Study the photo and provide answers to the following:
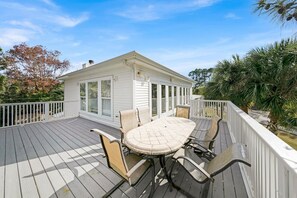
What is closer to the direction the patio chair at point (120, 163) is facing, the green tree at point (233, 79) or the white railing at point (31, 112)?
the green tree

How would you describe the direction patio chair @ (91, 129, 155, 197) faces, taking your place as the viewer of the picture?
facing away from the viewer and to the right of the viewer

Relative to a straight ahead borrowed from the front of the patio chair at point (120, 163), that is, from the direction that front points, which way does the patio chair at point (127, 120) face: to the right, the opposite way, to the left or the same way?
to the right

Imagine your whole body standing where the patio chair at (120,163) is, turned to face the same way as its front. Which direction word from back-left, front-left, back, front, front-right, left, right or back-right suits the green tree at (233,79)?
front

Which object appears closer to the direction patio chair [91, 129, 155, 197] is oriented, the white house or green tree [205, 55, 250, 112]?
the green tree

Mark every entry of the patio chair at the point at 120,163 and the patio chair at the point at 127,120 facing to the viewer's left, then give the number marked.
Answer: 0

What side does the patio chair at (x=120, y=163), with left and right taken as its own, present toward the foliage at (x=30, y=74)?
left

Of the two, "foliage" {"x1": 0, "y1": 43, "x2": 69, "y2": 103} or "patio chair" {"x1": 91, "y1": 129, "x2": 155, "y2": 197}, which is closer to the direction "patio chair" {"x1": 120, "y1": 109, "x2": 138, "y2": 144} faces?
the patio chair

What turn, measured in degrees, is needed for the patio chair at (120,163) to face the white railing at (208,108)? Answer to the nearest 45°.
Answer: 0° — it already faces it

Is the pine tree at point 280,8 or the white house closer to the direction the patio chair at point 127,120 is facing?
the pine tree

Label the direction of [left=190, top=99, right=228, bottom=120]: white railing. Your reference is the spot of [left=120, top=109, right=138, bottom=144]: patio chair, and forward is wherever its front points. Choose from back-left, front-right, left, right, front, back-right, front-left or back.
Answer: left

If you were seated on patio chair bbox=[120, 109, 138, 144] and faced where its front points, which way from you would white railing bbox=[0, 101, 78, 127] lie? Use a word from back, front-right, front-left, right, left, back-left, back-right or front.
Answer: back

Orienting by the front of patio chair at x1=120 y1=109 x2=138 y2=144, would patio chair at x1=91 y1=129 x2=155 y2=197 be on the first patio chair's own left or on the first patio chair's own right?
on the first patio chair's own right

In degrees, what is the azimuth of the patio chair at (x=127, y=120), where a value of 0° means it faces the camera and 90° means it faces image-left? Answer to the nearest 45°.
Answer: approximately 315°
